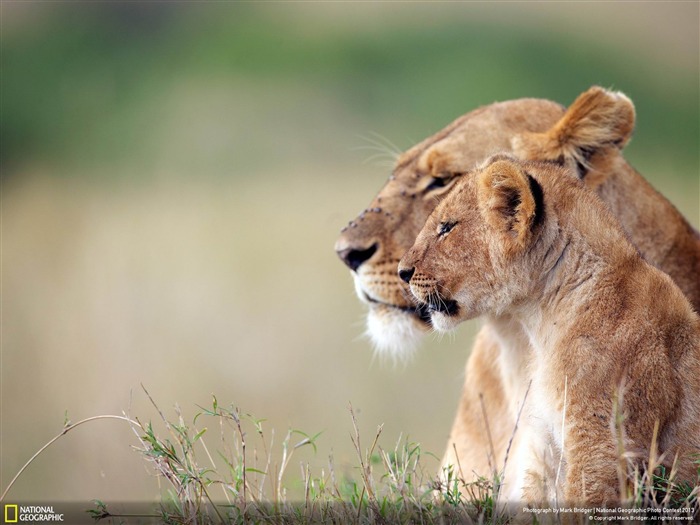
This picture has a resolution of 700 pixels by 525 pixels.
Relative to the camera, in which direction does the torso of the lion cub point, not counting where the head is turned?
to the viewer's left

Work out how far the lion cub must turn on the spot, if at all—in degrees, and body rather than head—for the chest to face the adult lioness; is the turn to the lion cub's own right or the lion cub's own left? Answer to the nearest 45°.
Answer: approximately 45° to the lion cub's own right

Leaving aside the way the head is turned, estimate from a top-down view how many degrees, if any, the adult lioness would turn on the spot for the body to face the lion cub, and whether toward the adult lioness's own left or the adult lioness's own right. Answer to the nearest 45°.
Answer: approximately 135° to the adult lioness's own left

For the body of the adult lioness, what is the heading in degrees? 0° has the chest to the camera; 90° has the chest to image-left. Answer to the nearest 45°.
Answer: approximately 90°

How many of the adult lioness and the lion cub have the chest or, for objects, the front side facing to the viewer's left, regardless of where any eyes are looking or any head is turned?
2
